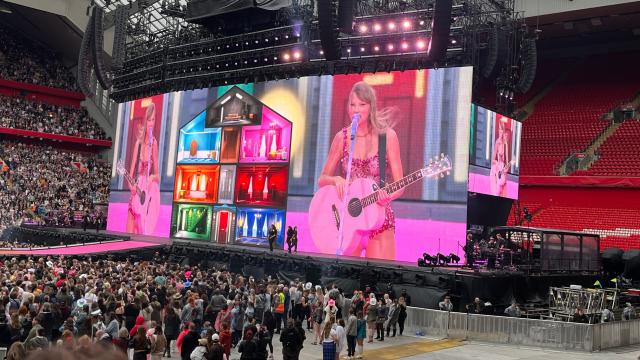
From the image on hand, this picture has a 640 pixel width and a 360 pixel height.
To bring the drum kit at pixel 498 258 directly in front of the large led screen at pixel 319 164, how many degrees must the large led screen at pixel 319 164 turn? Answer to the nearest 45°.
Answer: approximately 90° to its left

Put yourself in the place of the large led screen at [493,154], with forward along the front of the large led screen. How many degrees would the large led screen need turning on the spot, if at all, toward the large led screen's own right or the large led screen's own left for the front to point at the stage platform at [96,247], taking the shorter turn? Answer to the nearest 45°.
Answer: approximately 135° to the large led screen's own right

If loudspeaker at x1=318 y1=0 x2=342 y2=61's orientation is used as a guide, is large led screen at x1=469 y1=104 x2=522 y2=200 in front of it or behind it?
behind

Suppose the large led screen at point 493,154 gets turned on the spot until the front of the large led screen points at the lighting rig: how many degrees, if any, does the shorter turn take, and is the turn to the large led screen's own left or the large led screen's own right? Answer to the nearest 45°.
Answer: approximately 135° to the large led screen's own right

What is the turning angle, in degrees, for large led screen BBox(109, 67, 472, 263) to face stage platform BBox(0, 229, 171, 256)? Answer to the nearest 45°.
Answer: approximately 45° to its right

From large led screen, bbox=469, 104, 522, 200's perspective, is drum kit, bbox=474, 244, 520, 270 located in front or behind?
in front

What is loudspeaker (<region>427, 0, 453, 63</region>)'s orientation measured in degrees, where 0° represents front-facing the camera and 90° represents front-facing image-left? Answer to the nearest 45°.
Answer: approximately 315°

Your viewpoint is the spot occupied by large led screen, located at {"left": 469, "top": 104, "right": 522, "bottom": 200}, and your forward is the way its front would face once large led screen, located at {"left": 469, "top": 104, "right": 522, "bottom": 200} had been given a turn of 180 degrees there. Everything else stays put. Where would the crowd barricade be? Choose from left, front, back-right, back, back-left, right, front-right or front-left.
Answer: back-left
